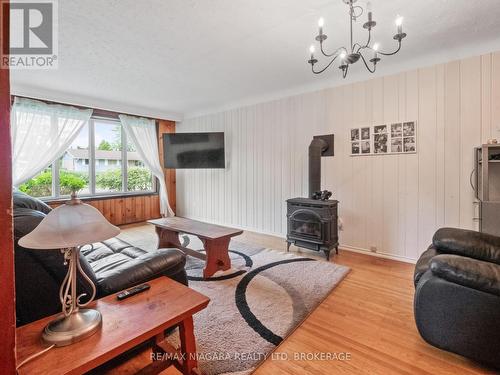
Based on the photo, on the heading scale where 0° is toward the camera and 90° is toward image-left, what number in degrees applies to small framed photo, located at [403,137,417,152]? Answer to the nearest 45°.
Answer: approximately 0°

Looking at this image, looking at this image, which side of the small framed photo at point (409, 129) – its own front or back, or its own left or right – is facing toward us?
front

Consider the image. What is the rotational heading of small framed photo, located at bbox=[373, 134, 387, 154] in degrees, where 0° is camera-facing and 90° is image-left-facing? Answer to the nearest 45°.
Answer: approximately 0°

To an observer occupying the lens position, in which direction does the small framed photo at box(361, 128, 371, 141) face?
facing the viewer

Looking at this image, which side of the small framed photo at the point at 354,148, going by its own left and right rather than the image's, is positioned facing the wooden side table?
front

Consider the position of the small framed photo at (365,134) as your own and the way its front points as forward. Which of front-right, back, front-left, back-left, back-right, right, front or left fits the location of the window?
right

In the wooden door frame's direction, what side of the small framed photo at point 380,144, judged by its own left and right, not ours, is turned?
front

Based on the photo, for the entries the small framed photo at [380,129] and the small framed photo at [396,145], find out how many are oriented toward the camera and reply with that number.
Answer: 2

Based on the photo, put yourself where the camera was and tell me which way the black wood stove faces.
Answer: facing the viewer and to the left of the viewer
